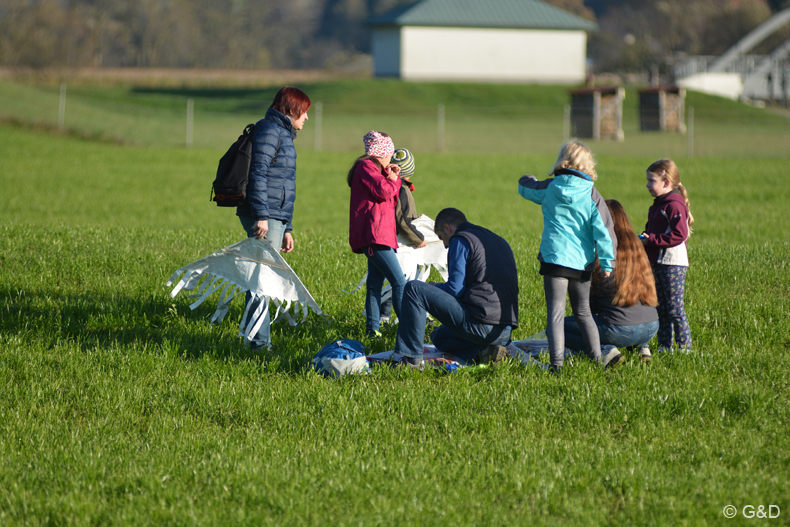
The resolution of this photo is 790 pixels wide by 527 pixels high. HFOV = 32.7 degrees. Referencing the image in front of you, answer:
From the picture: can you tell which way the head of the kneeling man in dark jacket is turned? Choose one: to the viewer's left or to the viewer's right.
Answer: to the viewer's left

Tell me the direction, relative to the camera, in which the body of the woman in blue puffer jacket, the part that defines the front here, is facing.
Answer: to the viewer's right

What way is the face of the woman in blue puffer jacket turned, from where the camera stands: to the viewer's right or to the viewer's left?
to the viewer's right

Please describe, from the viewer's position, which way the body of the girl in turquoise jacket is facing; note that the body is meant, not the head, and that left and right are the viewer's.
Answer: facing away from the viewer

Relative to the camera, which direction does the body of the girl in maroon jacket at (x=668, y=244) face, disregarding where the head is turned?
to the viewer's left

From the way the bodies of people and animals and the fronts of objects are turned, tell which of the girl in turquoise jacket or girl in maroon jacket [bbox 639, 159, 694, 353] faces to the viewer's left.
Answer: the girl in maroon jacket

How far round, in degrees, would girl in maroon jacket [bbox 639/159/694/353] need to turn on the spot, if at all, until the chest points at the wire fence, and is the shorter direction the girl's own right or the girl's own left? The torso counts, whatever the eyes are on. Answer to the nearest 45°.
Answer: approximately 90° to the girl's own right

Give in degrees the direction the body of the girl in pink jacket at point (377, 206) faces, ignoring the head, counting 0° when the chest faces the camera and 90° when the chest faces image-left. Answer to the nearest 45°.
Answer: approximately 270°

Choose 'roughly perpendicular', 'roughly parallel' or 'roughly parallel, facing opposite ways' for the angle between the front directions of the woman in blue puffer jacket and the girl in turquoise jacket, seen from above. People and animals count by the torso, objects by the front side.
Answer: roughly perpendicular

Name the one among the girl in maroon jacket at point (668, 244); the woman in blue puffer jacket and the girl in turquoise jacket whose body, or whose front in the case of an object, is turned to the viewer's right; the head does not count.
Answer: the woman in blue puffer jacket

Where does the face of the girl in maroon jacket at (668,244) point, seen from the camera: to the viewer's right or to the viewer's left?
to the viewer's left
